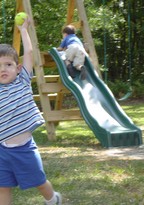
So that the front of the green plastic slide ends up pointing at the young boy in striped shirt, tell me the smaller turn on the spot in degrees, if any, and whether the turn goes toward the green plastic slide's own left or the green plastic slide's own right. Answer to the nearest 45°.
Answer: approximately 45° to the green plastic slide's own right

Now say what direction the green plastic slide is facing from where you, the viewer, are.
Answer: facing the viewer and to the right of the viewer
